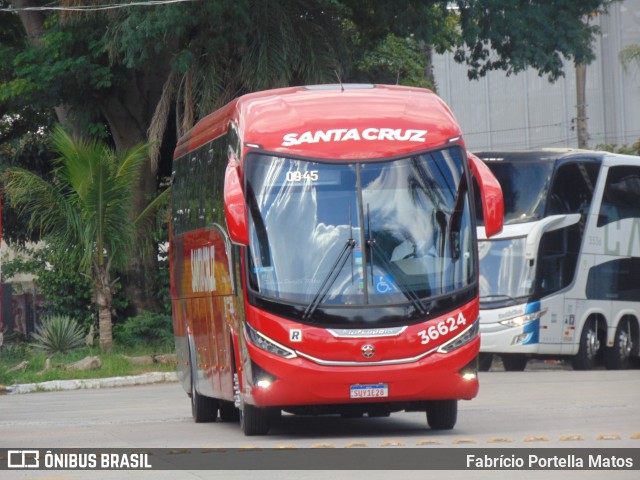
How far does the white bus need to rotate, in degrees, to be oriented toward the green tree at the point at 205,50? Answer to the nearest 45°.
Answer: approximately 45° to its right

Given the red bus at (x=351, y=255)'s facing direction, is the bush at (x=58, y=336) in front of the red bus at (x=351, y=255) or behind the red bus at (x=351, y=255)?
behind

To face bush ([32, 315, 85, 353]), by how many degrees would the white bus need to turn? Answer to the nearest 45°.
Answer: approximately 45° to its right

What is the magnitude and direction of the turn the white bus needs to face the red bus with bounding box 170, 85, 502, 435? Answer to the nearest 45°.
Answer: approximately 45° to its left

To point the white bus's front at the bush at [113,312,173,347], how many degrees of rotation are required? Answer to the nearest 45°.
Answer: approximately 45° to its right

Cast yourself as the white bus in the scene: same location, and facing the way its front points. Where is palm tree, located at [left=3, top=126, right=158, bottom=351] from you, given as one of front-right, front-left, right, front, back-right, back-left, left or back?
front-right

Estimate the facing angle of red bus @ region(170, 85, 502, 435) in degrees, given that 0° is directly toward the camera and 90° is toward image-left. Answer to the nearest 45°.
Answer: approximately 0°

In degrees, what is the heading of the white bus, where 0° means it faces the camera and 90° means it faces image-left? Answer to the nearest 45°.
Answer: approximately 45°
